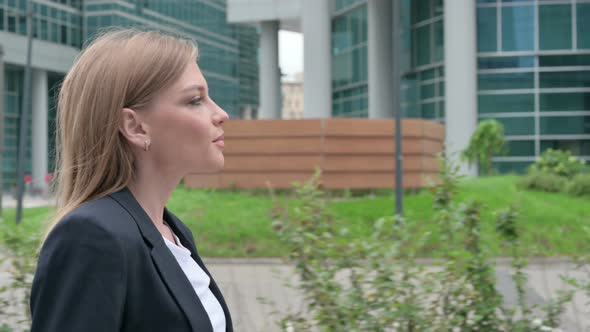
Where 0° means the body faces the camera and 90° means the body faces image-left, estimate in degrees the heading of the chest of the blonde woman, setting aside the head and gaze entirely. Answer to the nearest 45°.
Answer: approximately 270°

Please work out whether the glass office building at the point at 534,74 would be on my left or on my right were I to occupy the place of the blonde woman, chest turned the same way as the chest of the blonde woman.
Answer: on my left

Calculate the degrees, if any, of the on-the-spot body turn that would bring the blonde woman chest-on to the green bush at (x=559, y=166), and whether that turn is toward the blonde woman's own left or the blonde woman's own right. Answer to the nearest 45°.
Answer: approximately 45° to the blonde woman's own left

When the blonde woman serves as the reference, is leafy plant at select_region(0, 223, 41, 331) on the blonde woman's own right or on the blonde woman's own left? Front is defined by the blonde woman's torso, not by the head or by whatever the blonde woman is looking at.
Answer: on the blonde woman's own left

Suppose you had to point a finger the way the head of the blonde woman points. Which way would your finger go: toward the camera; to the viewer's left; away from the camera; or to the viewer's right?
to the viewer's right

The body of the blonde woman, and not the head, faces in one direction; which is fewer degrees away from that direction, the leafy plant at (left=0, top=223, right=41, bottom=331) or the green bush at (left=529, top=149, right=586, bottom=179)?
the green bush
